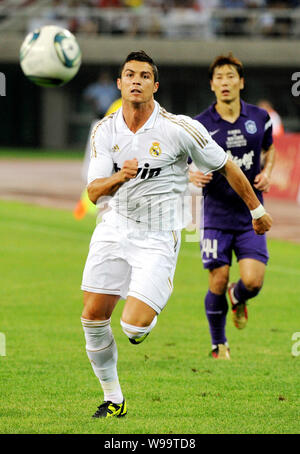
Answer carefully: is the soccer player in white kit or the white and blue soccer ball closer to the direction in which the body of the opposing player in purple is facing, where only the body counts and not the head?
the soccer player in white kit

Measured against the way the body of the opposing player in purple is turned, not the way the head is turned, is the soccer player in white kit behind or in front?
in front

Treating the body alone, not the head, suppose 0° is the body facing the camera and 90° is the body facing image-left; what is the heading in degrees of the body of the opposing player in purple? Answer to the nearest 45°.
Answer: approximately 0°
